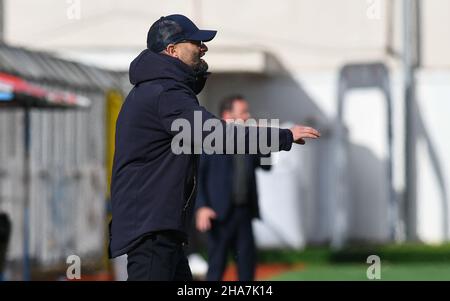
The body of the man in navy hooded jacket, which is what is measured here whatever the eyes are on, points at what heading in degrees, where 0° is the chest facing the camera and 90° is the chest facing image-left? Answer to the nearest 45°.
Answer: approximately 270°

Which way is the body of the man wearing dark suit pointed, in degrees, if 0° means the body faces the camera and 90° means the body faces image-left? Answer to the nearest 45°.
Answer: approximately 315°

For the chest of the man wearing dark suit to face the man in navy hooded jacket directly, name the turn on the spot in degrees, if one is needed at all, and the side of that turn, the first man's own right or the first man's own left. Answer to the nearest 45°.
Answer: approximately 45° to the first man's own right

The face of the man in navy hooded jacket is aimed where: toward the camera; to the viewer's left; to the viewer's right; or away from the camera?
to the viewer's right

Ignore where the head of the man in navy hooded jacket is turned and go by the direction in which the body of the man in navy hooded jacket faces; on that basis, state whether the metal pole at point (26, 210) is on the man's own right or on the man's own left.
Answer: on the man's own left

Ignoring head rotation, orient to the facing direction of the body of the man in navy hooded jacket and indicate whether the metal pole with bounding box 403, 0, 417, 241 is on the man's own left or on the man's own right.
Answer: on the man's own left
